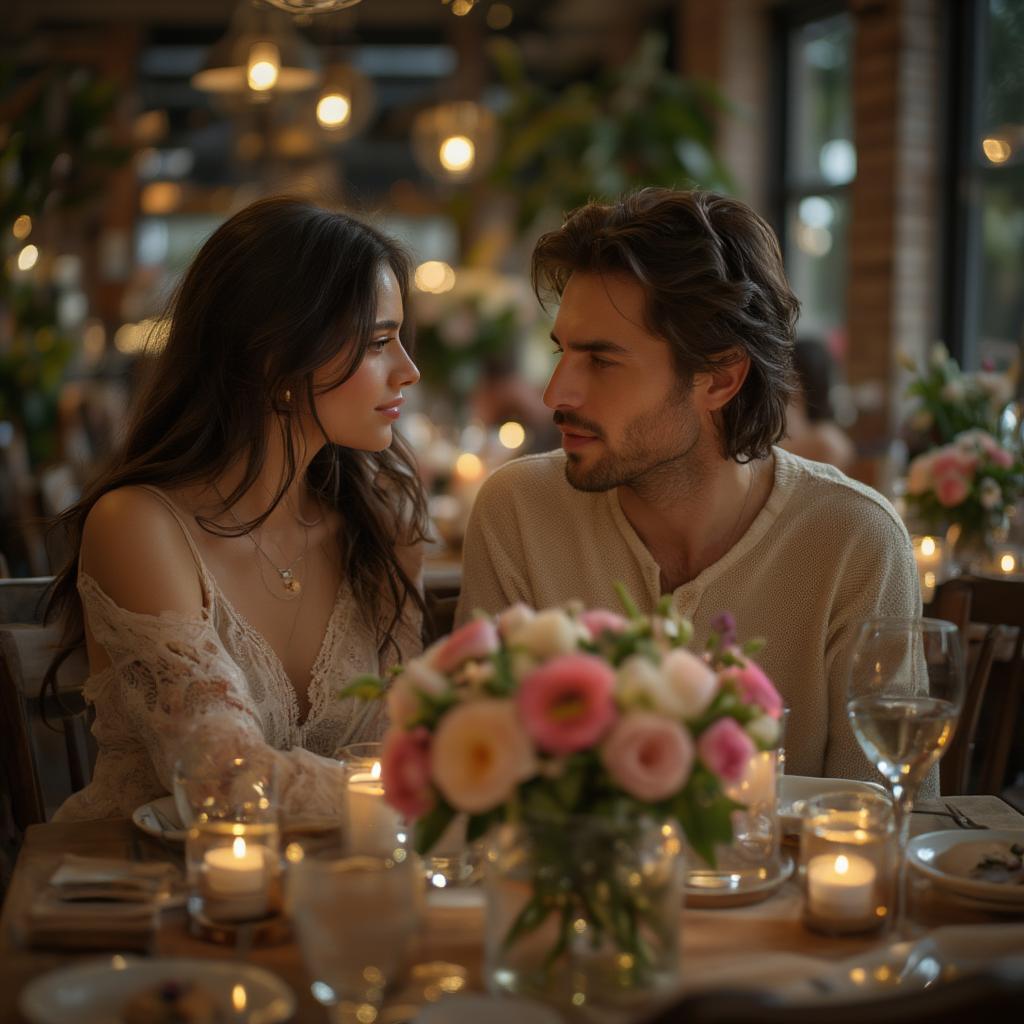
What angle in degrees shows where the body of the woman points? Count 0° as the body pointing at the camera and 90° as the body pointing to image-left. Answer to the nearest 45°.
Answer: approximately 315°

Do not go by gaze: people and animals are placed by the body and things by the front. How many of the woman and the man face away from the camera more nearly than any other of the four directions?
0

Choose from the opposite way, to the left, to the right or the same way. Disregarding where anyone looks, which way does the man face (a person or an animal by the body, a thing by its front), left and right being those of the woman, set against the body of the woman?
to the right

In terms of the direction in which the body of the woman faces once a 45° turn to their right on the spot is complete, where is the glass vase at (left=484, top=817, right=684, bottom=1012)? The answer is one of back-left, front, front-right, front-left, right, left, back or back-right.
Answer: front

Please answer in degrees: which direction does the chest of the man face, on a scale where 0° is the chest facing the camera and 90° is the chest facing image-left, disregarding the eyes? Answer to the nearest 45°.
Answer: approximately 45°

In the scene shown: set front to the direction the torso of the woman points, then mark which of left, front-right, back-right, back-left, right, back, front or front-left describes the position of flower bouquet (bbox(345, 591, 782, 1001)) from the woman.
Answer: front-right

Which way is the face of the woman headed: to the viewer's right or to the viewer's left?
to the viewer's right

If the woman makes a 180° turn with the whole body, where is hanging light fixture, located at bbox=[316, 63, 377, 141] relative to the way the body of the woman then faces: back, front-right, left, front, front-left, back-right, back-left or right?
front-right

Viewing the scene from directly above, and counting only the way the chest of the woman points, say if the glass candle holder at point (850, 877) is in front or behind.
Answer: in front
